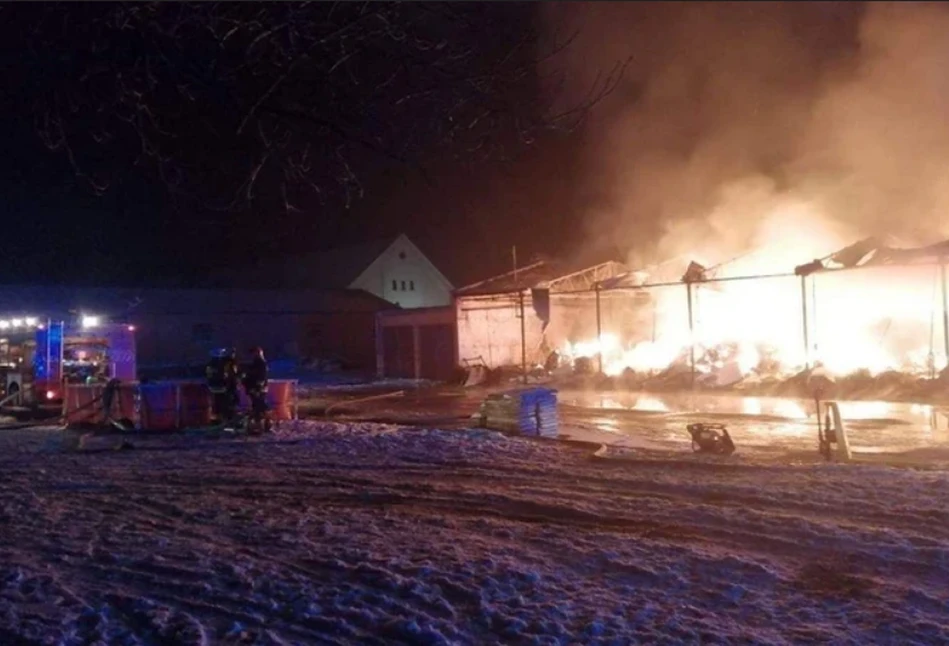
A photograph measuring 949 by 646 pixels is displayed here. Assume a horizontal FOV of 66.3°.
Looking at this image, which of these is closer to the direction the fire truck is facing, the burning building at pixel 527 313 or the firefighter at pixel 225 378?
the burning building

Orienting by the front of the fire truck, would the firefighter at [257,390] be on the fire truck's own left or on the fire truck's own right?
on the fire truck's own right

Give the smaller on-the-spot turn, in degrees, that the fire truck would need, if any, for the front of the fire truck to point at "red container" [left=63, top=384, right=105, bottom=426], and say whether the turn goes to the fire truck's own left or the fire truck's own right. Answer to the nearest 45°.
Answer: approximately 135° to the fire truck's own right

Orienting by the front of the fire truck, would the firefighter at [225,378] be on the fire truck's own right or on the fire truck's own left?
on the fire truck's own right

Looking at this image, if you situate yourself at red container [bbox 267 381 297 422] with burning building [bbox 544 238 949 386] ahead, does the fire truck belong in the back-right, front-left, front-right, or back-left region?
back-left
